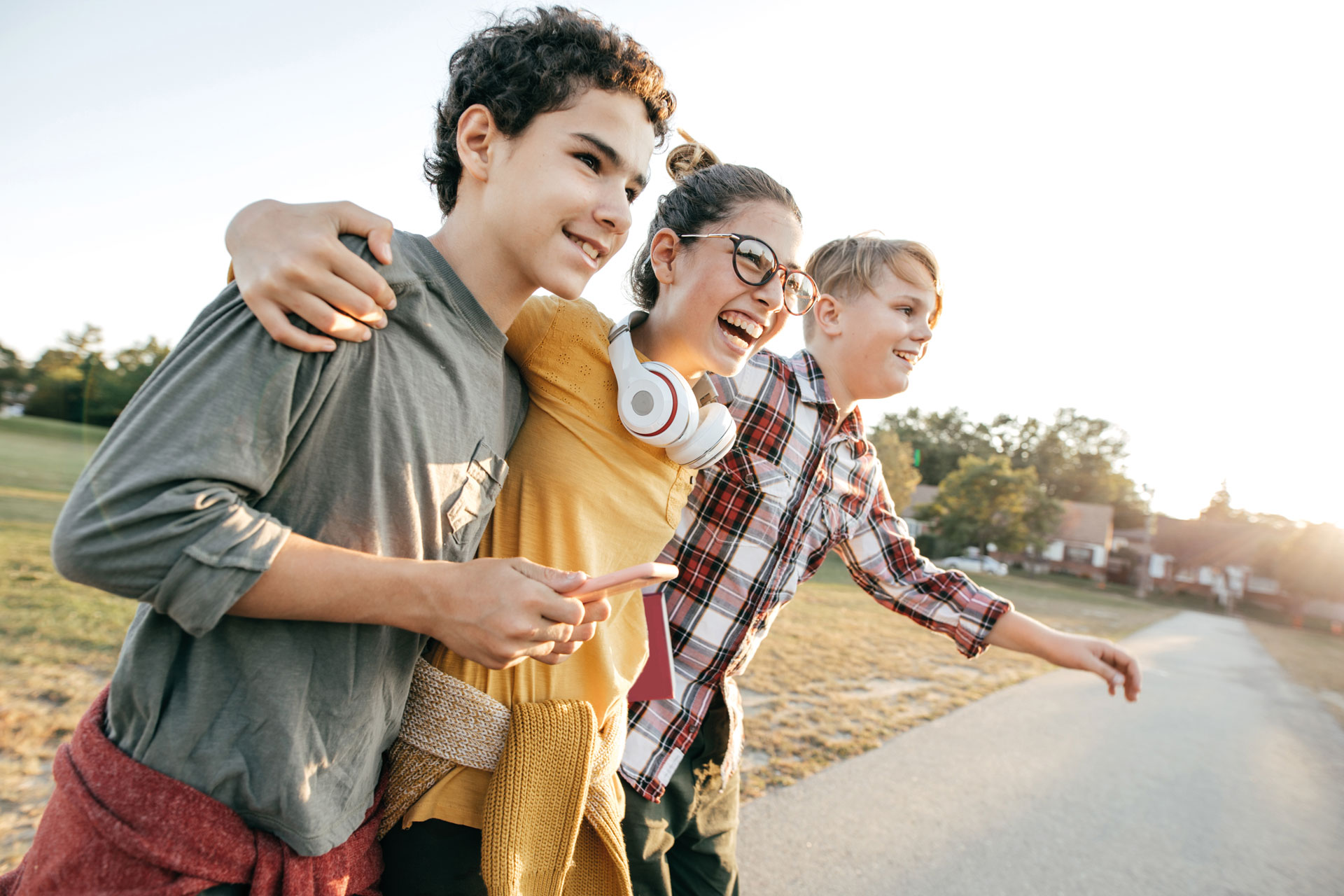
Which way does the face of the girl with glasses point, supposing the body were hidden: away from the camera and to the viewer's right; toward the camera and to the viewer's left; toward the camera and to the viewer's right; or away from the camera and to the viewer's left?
toward the camera and to the viewer's right

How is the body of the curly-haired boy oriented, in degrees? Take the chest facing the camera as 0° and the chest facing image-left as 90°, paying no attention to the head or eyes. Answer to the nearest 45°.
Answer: approximately 315°

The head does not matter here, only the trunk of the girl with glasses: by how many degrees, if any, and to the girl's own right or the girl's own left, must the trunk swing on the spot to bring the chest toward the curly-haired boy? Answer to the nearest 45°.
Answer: approximately 90° to the girl's own right
